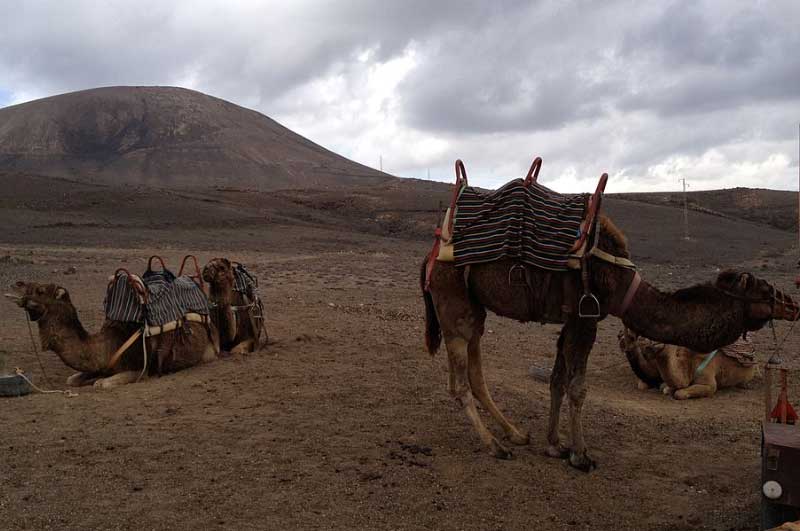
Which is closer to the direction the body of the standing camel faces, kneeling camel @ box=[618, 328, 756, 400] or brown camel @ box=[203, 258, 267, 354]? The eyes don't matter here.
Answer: the kneeling camel

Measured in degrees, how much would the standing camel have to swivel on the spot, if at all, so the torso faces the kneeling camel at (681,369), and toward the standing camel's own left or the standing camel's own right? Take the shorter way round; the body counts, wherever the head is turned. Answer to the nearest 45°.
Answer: approximately 90° to the standing camel's own left

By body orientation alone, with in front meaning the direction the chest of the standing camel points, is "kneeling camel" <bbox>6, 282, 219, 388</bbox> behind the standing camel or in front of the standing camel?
behind

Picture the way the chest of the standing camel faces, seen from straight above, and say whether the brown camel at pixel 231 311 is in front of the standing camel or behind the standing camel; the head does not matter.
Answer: behind

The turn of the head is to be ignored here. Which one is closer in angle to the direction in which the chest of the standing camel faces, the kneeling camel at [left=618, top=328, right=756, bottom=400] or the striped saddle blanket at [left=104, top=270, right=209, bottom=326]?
the kneeling camel

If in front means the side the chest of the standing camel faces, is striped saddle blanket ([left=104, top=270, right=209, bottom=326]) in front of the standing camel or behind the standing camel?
behind

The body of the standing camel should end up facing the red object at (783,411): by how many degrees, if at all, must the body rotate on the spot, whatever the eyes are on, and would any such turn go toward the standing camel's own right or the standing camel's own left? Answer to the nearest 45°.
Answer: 0° — it already faces it

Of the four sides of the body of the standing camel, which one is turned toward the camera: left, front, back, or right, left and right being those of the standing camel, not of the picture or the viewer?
right
